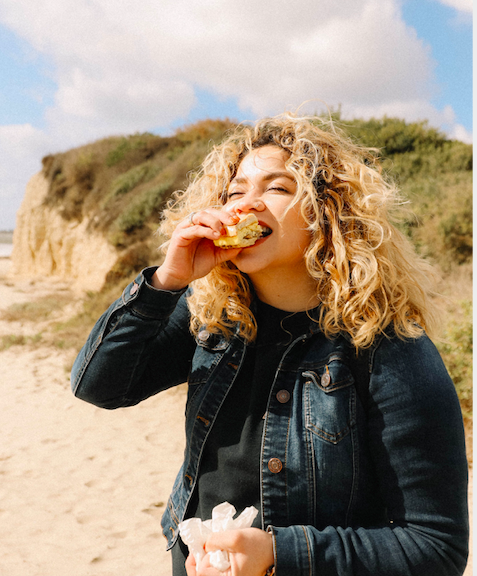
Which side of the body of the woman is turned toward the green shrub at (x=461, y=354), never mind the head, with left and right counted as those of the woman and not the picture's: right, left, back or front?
back

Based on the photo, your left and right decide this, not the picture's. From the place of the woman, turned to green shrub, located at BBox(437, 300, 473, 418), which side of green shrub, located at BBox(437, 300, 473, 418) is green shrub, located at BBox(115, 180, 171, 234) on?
left

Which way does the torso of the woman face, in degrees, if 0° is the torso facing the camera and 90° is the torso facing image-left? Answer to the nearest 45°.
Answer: approximately 45°

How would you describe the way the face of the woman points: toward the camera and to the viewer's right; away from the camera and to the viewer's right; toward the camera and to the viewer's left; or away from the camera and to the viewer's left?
toward the camera and to the viewer's left

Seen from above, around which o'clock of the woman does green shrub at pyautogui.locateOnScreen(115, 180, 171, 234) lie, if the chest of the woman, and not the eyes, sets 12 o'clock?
The green shrub is roughly at 4 o'clock from the woman.
